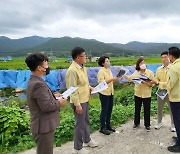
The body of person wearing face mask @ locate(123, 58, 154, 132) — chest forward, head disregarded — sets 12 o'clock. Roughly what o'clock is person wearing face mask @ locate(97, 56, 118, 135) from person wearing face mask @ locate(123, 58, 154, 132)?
person wearing face mask @ locate(97, 56, 118, 135) is roughly at 2 o'clock from person wearing face mask @ locate(123, 58, 154, 132).

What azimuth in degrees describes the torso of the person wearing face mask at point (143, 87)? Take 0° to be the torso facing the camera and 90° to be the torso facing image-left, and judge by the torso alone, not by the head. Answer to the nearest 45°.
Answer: approximately 0°

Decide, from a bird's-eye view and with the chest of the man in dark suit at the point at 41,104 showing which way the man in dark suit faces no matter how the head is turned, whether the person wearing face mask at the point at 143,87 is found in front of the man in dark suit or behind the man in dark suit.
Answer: in front

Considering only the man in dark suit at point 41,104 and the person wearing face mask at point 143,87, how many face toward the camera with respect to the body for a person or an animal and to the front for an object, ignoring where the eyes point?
1

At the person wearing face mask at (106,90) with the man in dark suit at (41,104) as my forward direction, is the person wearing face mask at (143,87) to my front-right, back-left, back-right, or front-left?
back-left

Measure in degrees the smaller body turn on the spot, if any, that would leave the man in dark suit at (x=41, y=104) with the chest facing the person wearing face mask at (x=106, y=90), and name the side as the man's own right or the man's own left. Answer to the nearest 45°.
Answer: approximately 45° to the man's own left

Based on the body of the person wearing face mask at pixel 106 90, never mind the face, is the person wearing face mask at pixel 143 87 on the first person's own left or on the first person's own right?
on the first person's own left

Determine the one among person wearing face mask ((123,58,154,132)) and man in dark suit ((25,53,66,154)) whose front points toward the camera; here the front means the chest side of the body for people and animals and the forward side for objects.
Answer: the person wearing face mask

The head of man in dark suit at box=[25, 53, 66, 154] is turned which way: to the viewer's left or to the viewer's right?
to the viewer's right

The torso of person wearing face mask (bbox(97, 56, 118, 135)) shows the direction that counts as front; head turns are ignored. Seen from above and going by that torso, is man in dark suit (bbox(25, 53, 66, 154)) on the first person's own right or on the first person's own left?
on the first person's own right

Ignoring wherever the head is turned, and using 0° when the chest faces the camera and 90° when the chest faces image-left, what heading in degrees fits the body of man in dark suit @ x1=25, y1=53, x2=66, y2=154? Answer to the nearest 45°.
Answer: approximately 270°

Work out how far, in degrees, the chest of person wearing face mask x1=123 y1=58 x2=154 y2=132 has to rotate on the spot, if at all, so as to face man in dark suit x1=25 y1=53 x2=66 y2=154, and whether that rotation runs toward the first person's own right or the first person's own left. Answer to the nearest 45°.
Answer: approximately 45° to the first person's own right
